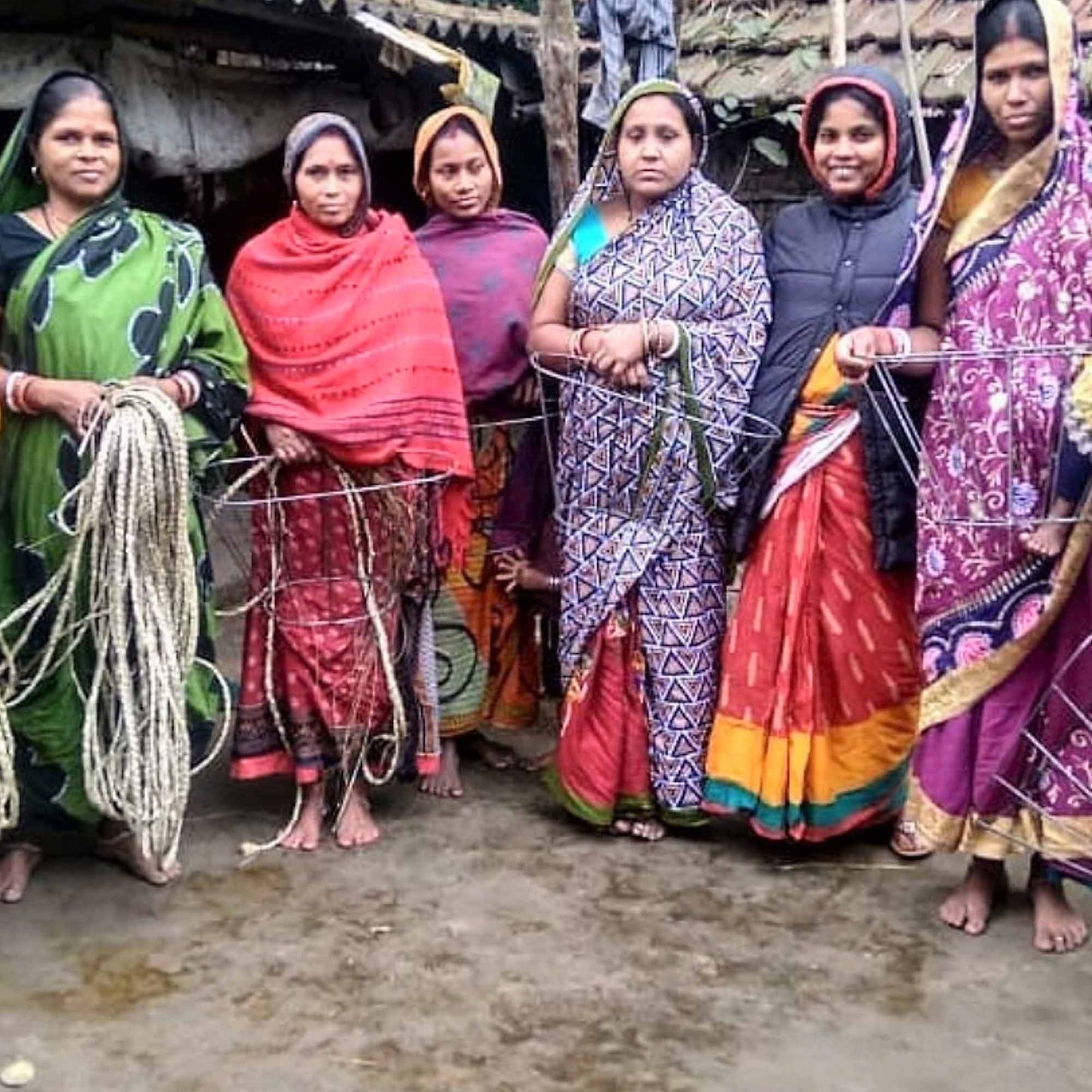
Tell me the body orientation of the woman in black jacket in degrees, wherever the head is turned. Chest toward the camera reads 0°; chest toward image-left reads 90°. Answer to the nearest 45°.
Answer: approximately 0°

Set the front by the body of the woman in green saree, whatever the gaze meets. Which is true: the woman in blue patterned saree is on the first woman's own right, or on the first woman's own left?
on the first woman's own left

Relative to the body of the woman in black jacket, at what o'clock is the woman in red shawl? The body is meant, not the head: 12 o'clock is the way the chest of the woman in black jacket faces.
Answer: The woman in red shawl is roughly at 3 o'clock from the woman in black jacket.

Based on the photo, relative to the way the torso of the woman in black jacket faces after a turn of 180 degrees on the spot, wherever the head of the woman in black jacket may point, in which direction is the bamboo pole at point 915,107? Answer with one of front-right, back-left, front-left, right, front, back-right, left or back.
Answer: front

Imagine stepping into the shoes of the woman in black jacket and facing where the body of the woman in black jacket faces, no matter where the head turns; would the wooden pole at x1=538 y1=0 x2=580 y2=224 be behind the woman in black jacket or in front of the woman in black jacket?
behind

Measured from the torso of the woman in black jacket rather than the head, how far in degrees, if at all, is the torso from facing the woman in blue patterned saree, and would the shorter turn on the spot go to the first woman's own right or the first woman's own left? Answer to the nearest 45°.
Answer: approximately 90° to the first woman's own right

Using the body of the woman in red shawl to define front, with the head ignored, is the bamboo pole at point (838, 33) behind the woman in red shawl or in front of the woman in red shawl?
behind
